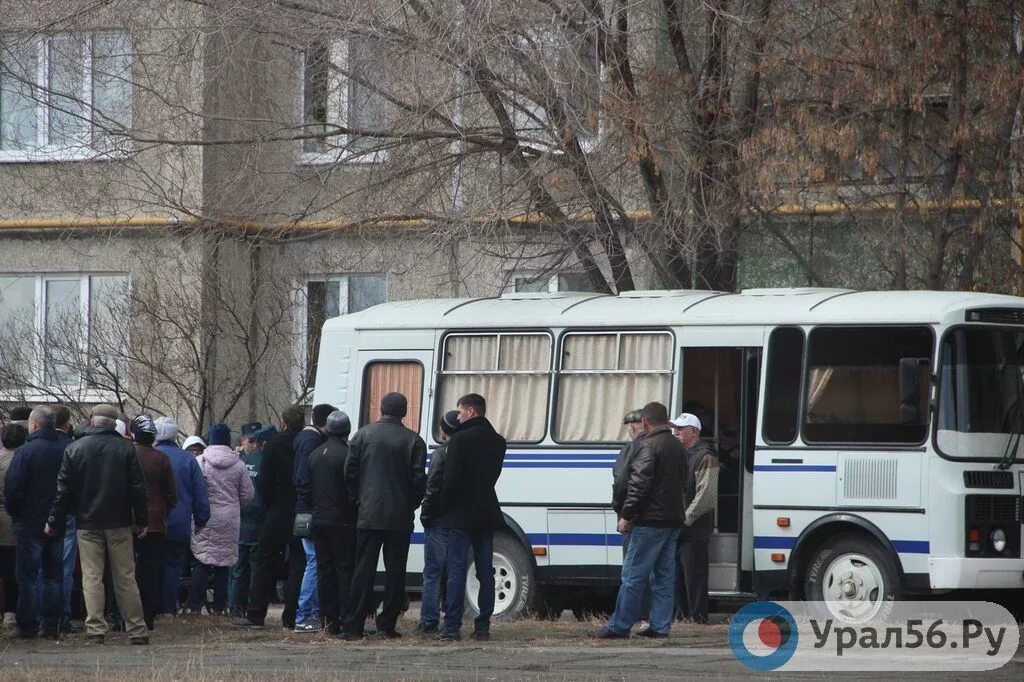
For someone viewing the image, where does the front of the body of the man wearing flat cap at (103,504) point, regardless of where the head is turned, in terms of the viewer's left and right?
facing away from the viewer

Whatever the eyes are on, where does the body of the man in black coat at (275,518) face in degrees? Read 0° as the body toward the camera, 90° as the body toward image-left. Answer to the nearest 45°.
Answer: approximately 135°

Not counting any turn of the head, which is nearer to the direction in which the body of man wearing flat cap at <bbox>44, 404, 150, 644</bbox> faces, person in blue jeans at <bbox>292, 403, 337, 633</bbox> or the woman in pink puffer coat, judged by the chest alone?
the woman in pink puffer coat

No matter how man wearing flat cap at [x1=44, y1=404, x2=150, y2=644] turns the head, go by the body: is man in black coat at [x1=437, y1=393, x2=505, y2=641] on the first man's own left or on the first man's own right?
on the first man's own right

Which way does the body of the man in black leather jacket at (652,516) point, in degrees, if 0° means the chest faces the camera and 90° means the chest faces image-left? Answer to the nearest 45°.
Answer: approximately 135°

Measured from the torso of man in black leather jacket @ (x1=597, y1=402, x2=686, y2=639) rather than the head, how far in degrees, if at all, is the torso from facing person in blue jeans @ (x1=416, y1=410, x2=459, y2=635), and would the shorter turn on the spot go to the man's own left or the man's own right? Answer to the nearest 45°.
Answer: approximately 45° to the man's own left

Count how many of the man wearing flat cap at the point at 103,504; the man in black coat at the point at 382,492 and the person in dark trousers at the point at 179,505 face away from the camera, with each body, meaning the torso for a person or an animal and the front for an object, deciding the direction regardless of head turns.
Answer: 3

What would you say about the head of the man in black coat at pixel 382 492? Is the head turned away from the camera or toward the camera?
away from the camera

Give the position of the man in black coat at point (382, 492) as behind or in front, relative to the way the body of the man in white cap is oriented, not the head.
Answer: in front

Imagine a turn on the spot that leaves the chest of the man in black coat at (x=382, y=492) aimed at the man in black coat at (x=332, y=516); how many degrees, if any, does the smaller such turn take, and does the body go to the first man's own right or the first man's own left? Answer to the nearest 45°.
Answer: approximately 45° to the first man's own left

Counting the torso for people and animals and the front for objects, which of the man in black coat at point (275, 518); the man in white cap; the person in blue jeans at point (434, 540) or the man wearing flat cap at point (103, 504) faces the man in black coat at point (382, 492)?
the man in white cap

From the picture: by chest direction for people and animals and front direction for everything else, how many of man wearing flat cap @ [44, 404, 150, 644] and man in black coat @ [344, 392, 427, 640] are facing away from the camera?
2

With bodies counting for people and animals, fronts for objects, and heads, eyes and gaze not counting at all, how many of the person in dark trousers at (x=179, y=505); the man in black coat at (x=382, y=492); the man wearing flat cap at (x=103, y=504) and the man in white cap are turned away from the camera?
3

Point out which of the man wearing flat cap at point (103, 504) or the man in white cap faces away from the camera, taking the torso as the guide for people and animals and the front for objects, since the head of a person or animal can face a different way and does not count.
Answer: the man wearing flat cap

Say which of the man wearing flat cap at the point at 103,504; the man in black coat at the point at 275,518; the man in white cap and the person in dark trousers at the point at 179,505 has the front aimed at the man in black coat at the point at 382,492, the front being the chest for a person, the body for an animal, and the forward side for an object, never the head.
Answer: the man in white cap

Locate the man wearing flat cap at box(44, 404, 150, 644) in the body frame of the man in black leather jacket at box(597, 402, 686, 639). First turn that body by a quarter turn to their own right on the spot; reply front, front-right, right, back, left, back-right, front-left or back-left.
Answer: back-left

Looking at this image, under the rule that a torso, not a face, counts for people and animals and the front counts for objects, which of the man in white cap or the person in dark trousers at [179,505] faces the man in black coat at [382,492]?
the man in white cap

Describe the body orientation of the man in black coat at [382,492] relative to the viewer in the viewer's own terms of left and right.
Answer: facing away from the viewer

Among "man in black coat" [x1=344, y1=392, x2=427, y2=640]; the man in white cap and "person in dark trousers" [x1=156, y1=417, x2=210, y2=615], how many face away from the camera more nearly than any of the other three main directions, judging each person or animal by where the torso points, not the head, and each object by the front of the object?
2

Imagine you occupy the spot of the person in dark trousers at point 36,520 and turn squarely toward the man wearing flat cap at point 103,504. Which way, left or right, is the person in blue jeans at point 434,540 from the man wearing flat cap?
left

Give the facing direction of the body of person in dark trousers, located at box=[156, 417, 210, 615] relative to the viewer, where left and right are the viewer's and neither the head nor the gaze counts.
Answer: facing away from the viewer
